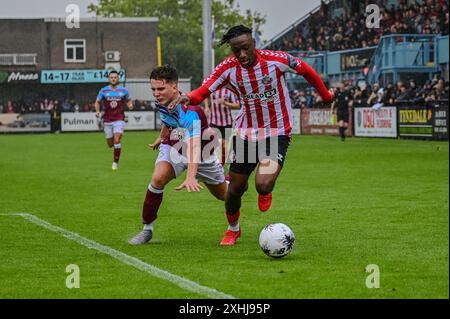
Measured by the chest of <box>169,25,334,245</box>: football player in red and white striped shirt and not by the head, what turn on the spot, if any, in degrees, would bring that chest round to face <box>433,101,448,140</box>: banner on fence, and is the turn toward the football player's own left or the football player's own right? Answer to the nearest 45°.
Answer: approximately 180°

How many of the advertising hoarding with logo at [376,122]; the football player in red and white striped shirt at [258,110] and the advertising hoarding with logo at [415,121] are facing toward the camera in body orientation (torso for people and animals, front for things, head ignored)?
3

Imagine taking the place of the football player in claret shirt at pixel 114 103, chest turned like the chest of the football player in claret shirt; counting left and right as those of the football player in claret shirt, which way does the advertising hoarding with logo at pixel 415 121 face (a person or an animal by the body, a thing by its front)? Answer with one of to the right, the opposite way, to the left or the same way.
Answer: the same way

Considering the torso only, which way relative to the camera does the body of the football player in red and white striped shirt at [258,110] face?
toward the camera

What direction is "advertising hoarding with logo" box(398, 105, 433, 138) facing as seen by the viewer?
toward the camera

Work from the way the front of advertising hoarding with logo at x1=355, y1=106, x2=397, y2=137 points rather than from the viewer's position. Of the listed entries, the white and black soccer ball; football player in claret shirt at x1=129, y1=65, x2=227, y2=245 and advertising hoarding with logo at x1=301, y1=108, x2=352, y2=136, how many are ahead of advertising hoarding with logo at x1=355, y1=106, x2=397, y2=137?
2

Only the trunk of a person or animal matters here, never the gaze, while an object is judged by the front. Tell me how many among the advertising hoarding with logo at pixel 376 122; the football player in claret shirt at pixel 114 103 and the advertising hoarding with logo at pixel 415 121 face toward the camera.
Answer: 3

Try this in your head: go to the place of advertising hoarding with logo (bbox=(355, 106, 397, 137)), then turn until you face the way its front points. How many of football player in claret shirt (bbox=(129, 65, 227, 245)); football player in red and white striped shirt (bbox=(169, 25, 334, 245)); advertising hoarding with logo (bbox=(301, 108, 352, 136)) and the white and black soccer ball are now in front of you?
3

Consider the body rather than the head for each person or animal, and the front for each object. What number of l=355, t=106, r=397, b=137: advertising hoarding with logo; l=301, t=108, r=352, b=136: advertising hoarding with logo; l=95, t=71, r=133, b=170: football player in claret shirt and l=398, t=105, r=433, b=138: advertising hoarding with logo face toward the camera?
4

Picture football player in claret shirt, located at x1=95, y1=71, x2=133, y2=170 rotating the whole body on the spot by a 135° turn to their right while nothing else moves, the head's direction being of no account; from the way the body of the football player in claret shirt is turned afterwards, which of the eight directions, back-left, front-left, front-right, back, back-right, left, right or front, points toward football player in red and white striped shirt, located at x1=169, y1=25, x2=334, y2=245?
back-left

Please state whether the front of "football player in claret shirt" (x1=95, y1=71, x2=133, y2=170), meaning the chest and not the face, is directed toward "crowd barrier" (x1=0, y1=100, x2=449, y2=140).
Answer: no

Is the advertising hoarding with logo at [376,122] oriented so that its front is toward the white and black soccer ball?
yes

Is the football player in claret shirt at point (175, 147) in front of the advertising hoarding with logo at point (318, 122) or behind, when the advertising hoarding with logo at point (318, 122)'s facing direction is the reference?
in front

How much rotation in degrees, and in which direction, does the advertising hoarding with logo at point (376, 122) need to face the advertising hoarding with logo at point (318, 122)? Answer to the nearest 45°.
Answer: approximately 135° to its right

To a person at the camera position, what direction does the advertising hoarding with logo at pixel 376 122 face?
facing the viewer

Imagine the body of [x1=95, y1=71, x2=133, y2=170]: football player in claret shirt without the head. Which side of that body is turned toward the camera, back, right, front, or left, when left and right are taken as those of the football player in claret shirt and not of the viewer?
front

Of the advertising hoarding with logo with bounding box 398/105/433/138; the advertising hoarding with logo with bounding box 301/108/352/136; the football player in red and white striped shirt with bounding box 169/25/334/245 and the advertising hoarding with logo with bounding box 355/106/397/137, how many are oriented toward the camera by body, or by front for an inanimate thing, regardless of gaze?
4
